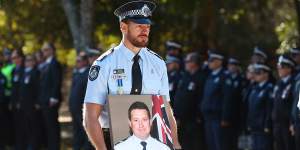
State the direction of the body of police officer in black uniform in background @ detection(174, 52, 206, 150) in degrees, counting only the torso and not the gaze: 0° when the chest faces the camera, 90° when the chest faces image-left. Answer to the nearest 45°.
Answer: approximately 45°

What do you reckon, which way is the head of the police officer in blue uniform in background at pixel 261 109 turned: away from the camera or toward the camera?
toward the camera

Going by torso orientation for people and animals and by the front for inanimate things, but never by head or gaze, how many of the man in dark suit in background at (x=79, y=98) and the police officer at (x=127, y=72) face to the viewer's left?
0

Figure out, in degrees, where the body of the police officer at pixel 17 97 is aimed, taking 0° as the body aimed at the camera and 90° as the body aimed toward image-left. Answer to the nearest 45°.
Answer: approximately 315°

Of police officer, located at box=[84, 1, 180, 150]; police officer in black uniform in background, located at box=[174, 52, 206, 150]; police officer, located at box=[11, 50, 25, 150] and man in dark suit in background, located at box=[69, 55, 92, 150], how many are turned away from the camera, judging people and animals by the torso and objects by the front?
0

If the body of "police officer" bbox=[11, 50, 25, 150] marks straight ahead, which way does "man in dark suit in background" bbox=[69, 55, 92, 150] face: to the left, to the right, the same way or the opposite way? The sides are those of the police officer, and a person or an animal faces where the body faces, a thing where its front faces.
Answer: the same way

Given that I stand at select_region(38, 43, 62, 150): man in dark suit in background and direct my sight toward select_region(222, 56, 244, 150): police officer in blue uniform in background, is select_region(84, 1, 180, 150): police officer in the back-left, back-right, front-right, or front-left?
front-right

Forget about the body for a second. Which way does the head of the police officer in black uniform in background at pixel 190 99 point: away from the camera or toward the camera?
toward the camera

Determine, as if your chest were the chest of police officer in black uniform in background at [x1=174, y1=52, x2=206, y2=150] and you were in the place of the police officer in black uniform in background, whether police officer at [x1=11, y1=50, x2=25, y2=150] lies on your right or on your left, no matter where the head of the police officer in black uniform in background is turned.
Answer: on your right

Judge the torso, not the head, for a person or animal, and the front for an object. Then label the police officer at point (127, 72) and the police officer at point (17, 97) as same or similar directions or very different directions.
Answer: same or similar directions

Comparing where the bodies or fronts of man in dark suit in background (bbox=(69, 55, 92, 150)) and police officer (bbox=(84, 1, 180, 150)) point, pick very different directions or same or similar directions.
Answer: same or similar directions

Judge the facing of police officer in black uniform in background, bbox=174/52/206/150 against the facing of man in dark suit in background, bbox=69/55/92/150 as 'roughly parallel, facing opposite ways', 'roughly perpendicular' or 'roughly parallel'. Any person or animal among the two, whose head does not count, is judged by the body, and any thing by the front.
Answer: roughly perpendicular

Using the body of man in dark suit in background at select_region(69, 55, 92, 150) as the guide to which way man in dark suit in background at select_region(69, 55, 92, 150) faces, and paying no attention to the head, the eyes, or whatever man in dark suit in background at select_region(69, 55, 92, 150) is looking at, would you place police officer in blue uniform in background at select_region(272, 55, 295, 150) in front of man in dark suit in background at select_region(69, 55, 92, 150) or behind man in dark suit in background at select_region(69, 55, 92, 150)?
in front

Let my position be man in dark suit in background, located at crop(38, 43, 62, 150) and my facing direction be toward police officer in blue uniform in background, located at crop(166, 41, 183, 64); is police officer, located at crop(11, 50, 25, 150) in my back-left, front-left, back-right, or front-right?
back-left

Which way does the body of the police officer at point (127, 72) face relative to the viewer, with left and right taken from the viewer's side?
facing the viewer and to the right of the viewer
